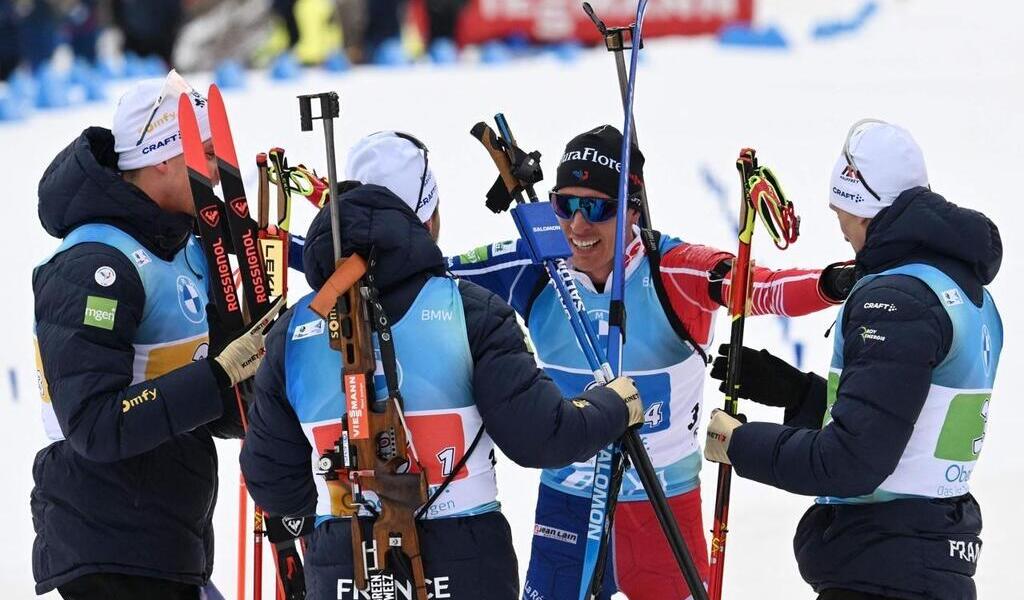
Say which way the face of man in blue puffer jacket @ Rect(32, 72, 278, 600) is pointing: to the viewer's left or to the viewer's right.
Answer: to the viewer's right

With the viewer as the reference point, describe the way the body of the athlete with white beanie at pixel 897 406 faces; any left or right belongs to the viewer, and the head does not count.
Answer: facing away from the viewer and to the left of the viewer

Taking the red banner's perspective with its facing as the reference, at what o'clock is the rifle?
The rifle is roughly at 12 o'clock from the red banner.

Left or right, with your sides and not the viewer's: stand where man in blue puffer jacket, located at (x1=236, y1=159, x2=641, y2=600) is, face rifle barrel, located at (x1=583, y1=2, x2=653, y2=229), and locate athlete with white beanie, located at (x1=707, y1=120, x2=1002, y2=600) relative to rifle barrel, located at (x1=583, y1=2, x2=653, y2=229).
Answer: right

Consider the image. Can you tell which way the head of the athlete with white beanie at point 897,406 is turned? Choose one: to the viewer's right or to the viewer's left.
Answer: to the viewer's left

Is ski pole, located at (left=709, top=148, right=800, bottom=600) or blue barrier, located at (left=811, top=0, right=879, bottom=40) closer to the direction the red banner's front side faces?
the ski pole

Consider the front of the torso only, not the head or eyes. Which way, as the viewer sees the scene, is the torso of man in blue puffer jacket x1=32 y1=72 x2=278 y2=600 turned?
to the viewer's right

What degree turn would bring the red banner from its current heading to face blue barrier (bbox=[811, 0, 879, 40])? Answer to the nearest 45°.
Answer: approximately 90° to its left

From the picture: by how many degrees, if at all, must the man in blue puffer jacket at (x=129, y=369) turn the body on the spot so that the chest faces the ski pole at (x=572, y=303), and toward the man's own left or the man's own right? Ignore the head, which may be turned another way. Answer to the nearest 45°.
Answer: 0° — they already face it

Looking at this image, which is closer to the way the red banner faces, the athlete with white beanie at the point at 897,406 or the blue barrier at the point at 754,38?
the athlete with white beanie

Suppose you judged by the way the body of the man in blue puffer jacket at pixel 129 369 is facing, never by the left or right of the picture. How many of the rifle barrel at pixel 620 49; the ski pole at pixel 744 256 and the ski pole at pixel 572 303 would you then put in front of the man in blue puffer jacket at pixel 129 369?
3
